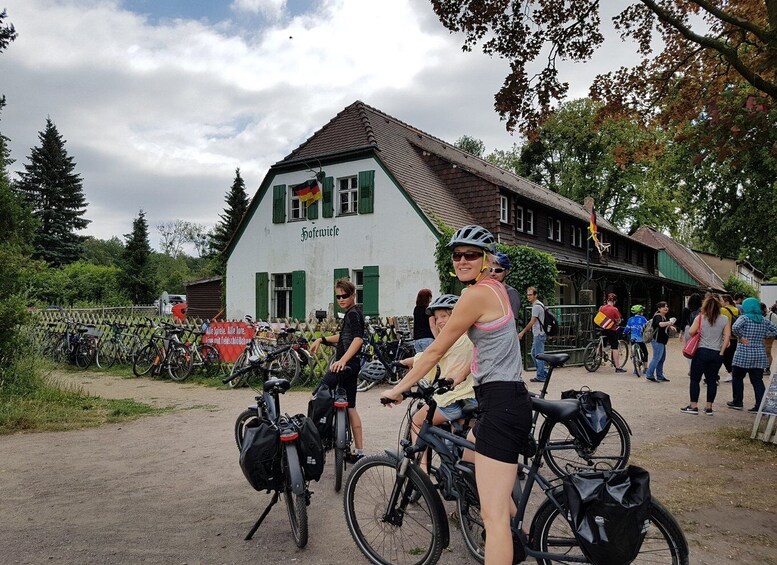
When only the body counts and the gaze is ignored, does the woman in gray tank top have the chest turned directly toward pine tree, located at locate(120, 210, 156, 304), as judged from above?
no

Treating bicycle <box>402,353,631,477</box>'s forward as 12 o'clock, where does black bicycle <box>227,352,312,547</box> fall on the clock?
The black bicycle is roughly at 11 o'clock from the bicycle.

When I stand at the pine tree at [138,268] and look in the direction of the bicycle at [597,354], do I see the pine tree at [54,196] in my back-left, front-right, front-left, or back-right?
back-right

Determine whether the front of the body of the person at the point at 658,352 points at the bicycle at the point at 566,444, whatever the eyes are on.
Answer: no

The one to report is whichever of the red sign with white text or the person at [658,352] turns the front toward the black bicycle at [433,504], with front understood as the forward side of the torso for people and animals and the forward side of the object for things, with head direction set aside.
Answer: the red sign with white text

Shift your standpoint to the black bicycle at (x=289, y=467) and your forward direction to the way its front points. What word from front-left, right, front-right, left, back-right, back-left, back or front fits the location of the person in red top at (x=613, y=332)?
right

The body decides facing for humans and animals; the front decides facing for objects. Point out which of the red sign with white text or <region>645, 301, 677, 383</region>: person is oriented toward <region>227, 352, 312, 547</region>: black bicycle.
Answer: the red sign with white text

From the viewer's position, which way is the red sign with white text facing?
facing the viewer

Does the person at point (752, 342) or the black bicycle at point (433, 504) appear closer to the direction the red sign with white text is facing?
the black bicycle

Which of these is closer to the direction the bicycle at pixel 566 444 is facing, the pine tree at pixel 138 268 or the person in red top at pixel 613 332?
the pine tree

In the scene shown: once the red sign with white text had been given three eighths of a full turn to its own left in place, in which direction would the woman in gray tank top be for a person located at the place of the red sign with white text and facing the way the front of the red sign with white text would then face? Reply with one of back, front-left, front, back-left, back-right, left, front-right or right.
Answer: back-right

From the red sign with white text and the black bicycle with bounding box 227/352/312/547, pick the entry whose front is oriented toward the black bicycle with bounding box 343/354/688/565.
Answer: the red sign with white text
